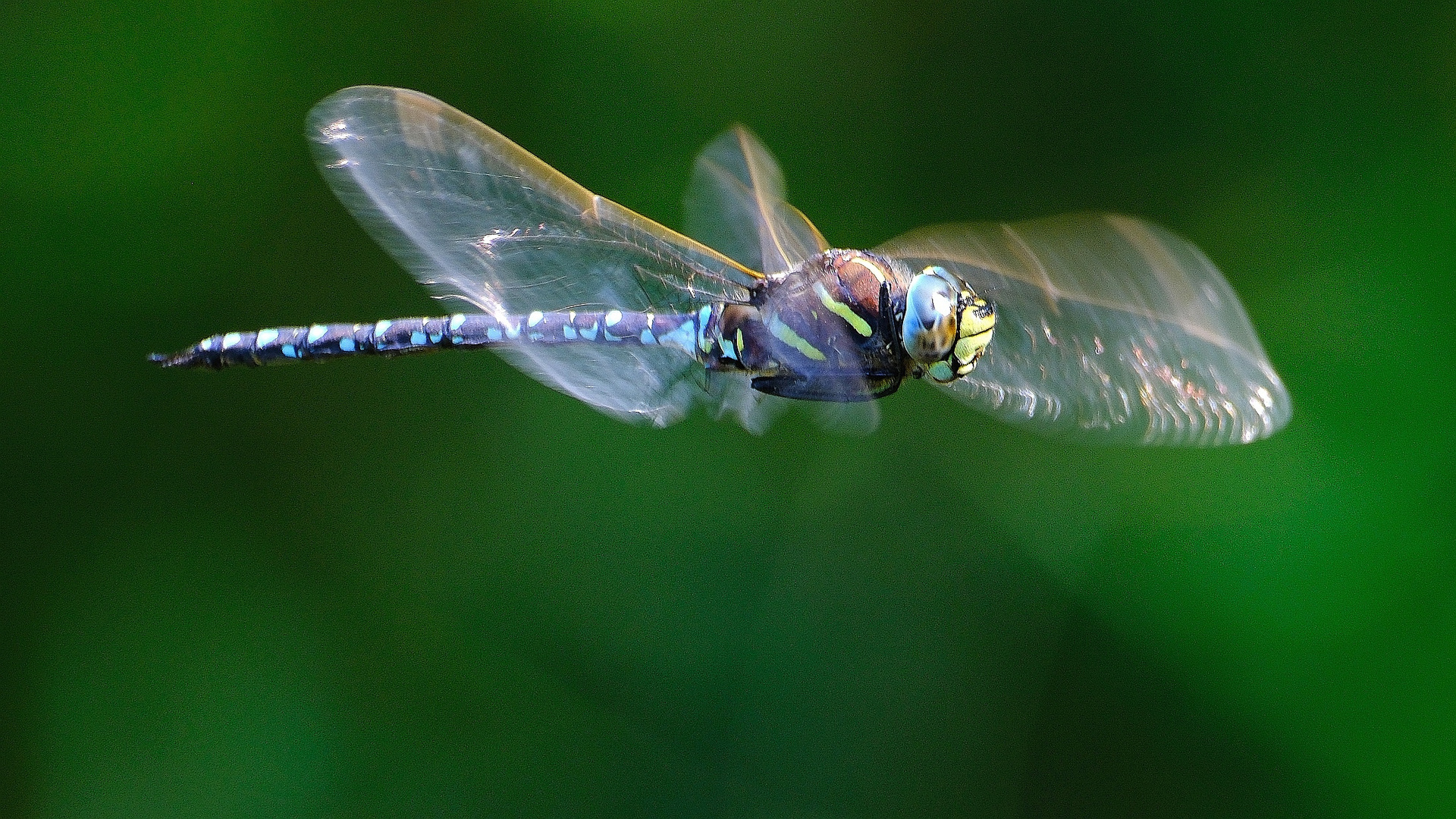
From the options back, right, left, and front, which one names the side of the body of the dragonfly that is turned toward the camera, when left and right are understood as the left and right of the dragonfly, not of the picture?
right
